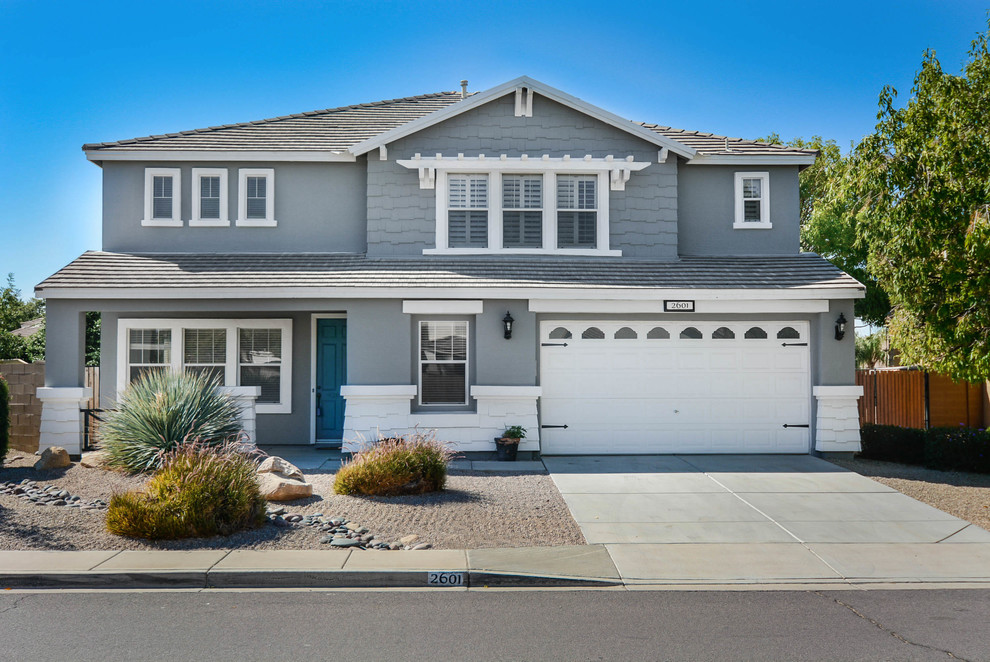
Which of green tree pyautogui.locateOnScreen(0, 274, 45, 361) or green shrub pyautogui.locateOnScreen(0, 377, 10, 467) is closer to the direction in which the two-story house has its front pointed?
the green shrub

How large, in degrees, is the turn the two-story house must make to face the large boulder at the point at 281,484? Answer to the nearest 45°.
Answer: approximately 45° to its right

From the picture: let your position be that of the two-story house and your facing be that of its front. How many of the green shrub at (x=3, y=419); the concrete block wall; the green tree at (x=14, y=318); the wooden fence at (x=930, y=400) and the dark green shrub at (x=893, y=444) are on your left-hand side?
2

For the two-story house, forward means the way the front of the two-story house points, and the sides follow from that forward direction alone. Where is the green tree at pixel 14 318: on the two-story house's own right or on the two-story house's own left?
on the two-story house's own right

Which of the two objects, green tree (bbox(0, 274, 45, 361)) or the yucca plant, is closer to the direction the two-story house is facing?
the yucca plant

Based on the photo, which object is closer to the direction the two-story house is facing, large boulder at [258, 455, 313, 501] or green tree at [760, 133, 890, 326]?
the large boulder

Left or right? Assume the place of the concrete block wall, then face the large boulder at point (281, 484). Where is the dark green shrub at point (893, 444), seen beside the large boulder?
left

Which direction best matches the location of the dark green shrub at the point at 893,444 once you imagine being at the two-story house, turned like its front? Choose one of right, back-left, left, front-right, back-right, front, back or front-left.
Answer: left

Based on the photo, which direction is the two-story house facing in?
toward the camera

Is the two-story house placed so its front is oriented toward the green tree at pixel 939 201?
no

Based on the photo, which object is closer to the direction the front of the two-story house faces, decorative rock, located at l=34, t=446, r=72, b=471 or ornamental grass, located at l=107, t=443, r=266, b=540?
the ornamental grass

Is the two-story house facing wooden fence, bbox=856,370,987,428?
no

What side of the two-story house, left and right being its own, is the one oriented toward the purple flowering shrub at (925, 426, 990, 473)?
left

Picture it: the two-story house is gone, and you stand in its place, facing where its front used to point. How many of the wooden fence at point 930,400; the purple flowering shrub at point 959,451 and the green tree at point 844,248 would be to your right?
0

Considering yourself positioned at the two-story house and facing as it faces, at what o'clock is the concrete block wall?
The concrete block wall is roughly at 3 o'clock from the two-story house.

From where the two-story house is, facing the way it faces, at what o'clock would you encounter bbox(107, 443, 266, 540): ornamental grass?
The ornamental grass is roughly at 1 o'clock from the two-story house.

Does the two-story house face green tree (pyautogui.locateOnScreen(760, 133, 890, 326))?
no
